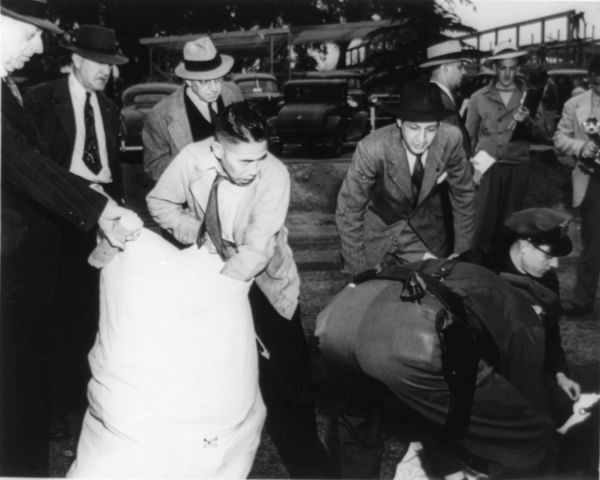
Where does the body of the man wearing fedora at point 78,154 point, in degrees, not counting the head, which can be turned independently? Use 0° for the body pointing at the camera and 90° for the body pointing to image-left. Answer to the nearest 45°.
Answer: approximately 315°

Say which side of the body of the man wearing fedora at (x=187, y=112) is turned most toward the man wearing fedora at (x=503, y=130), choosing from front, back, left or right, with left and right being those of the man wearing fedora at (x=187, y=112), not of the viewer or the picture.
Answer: left

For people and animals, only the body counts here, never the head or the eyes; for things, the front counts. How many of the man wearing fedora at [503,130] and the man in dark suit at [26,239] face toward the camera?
1

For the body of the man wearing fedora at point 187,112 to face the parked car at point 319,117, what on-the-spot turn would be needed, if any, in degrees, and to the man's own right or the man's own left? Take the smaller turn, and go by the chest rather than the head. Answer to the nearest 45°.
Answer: approximately 135° to the man's own left

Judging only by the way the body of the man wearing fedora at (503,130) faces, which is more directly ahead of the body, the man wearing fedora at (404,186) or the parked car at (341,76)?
the man wearing fedora

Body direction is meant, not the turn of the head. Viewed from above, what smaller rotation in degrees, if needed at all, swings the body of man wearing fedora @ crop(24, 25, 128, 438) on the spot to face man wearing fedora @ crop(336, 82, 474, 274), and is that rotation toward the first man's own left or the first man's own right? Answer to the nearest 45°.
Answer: approximately 45° to the first man's own left

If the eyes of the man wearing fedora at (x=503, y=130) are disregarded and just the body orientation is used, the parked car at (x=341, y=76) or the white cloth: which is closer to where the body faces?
the white cloth

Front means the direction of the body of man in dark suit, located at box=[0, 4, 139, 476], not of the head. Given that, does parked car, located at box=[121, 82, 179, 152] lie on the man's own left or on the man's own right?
on the man's own left

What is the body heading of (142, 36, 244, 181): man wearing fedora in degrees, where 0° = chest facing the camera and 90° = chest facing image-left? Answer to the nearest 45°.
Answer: approximately 315°

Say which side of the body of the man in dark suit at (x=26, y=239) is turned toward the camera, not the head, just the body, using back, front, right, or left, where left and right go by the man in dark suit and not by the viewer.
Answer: right
